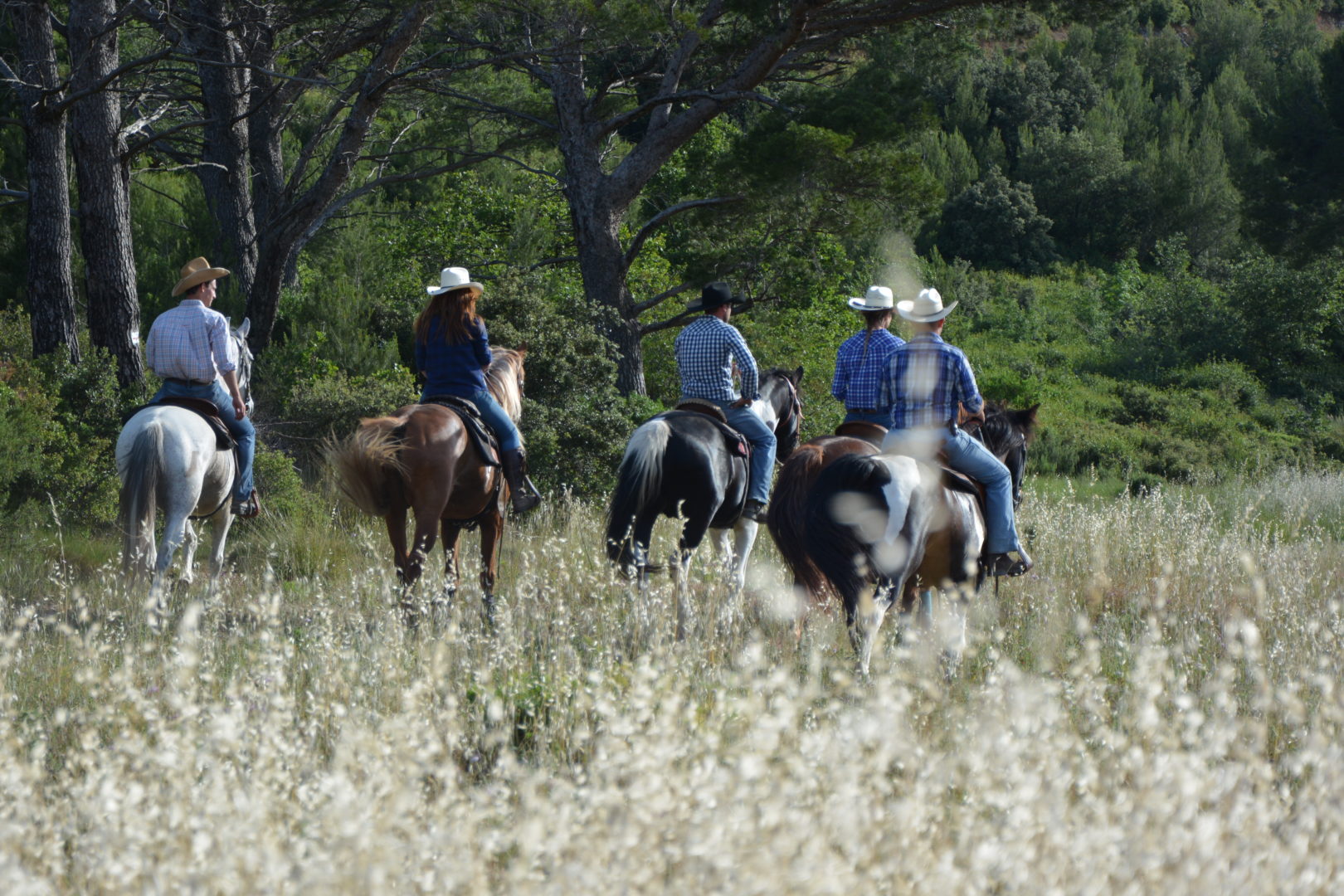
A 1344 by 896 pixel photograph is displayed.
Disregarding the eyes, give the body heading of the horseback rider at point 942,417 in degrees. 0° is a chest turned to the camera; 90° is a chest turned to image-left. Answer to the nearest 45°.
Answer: approximately 225°

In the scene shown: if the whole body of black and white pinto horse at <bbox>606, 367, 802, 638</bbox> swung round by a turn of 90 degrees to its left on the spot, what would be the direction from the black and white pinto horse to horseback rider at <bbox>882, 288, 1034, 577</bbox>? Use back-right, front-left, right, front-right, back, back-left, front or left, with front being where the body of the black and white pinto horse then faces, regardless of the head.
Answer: back

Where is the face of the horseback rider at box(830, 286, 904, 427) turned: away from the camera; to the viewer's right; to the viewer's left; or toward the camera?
away from the camera

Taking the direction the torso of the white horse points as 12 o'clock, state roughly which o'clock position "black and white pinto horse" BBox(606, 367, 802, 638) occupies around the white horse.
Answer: The black and white pinto horse is roughly at 2 o'clock from the white horse.

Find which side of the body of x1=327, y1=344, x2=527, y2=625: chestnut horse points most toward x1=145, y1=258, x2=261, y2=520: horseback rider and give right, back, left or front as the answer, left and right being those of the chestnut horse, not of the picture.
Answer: left

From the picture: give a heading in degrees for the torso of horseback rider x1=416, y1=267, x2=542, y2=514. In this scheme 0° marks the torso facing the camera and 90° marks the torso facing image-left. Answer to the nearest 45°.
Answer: approximately 225°

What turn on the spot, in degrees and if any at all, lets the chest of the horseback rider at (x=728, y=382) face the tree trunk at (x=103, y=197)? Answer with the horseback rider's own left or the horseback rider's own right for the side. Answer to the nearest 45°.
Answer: approximately 90° to the horseback rider's own left

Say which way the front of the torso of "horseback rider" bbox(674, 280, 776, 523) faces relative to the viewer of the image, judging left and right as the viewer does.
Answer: facing away from the viewer and to the right of the viewer

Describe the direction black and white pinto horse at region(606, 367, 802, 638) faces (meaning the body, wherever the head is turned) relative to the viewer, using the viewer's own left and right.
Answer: facing away from the viewer and to the right of the viewer

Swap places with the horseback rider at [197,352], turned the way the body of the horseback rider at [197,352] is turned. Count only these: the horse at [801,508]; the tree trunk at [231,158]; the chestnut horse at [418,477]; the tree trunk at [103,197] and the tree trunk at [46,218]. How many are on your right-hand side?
2

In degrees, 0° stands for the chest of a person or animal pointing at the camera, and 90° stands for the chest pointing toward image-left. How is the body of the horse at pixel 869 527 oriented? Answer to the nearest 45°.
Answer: approximately 225°
